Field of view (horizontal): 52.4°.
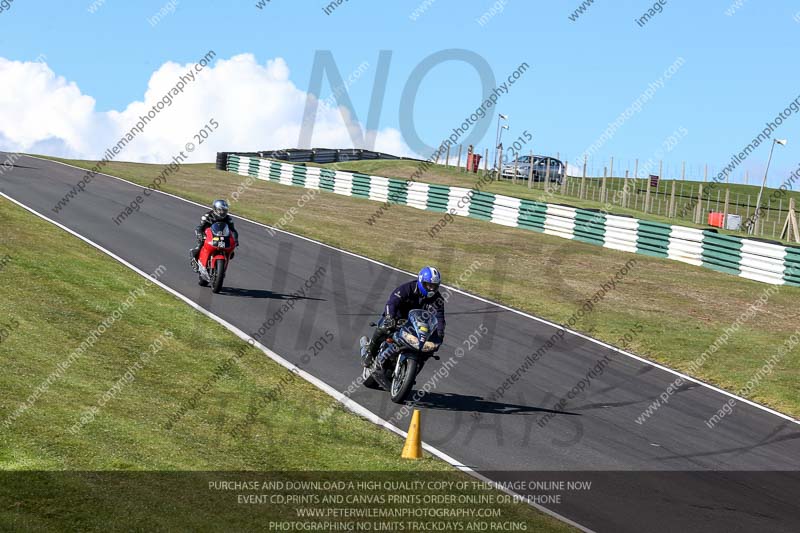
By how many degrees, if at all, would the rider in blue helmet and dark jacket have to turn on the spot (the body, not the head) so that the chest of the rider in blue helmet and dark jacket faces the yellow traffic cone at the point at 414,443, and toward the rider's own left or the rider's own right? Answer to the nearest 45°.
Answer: approximately 45° to the rider's own right

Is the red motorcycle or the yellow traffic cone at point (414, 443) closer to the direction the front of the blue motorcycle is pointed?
the yellow traffic cone

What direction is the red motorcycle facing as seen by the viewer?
toward the camera

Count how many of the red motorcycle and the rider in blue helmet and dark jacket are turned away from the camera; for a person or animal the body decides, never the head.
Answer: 0

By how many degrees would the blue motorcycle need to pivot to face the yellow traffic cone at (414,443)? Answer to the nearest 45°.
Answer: approximately 45° to its right

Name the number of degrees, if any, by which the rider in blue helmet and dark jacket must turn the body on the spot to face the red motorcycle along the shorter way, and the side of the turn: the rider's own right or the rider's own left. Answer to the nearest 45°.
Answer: approximately 180°

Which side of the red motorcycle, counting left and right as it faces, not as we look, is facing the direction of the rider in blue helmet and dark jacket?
front

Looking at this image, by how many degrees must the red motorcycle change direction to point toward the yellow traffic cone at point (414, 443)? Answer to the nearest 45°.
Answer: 0° — it already faces it

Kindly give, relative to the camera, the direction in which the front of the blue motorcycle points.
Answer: facing the viewer and to the right of the viewer

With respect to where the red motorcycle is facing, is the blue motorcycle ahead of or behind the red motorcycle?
ahead

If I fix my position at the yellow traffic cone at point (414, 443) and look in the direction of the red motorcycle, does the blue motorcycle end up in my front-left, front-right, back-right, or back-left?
front-right

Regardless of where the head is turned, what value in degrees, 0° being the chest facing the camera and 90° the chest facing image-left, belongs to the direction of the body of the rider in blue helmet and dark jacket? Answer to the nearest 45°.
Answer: approximately 315°
